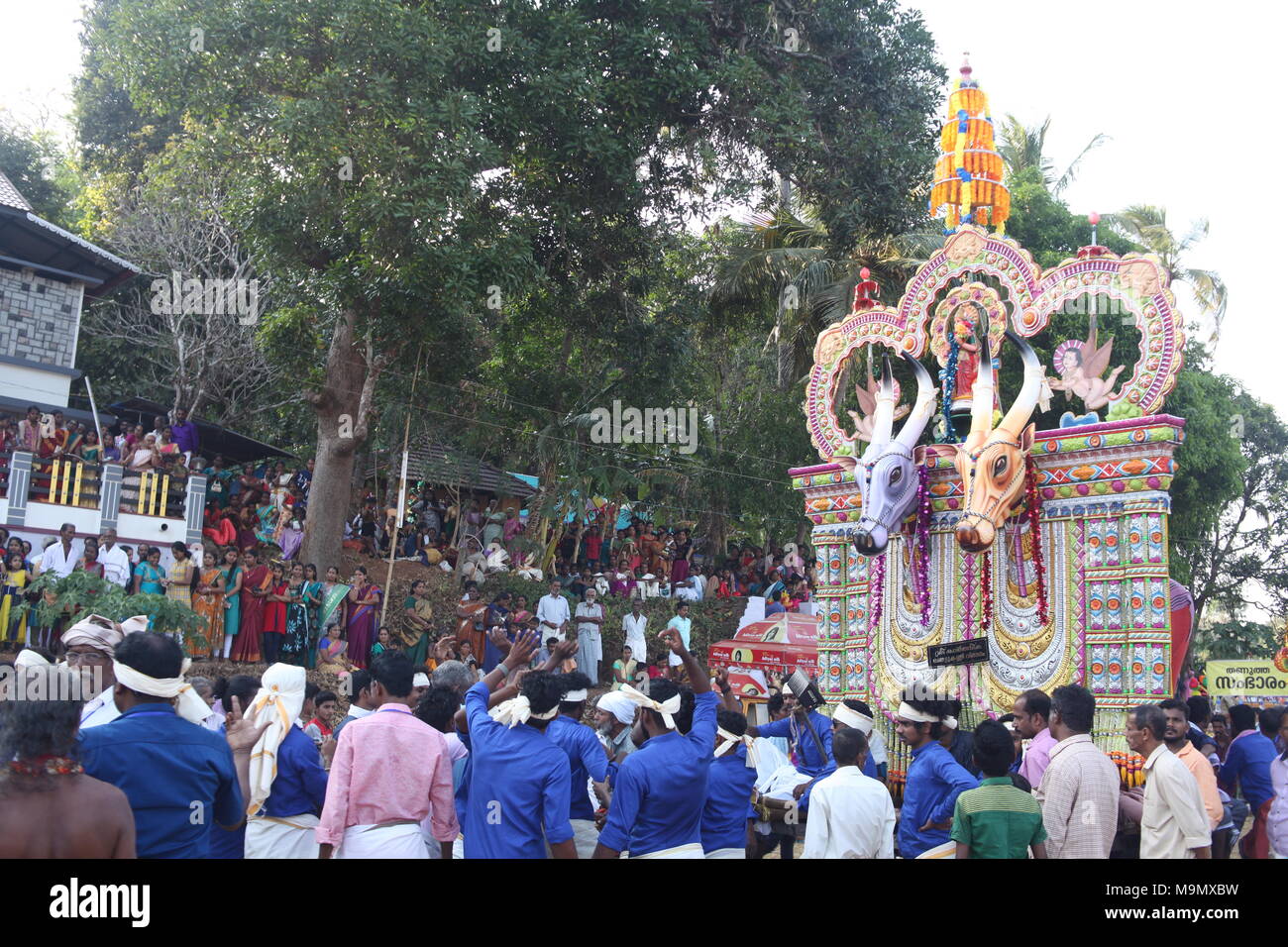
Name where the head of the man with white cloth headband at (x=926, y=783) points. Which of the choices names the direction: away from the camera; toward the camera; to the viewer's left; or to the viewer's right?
to the viewer's left

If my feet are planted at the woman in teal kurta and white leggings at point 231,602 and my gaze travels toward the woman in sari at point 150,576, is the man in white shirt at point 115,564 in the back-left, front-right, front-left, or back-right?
front-right

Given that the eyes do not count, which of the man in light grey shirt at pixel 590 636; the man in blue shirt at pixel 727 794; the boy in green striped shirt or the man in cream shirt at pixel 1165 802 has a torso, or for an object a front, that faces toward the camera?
the man in light grey shirt at pixel 590 636

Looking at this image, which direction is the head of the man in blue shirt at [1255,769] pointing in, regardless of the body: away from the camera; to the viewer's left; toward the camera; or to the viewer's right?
away from the camera

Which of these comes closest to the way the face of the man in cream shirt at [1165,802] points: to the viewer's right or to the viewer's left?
to the viewer's left

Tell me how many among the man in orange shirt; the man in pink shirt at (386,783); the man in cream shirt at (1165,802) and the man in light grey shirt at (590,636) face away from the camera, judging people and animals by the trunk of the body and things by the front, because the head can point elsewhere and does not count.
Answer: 1

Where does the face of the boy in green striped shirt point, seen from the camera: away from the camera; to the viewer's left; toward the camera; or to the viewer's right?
away from the camera

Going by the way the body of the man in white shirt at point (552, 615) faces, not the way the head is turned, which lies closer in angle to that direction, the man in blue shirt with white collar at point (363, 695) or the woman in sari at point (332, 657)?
the man in blue shirt with white collar

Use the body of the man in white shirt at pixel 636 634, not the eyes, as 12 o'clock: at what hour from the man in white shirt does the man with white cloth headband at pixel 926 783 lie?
The man with white cloth headband is roughly at 12 o'clock from the man in white shirt.

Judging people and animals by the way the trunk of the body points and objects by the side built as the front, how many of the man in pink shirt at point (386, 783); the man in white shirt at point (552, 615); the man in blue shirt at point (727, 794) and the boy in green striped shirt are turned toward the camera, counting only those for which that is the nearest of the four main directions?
1

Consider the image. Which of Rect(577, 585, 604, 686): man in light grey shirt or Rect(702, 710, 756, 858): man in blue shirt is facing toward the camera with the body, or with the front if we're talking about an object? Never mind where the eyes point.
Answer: the man in light grey shirt

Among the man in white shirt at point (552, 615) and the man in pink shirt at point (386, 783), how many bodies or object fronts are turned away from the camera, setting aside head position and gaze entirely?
1

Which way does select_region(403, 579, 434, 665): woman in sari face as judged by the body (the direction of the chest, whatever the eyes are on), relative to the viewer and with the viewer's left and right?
facing the viewer and to the right of the viewer

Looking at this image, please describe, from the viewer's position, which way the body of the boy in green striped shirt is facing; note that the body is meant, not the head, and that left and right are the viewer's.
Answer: facing away from the viewer

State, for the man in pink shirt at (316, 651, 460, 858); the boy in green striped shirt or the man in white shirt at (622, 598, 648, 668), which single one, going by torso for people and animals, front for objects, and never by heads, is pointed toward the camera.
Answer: the man in white shirt

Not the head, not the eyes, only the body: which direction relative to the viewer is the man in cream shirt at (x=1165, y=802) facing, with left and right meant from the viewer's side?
facing to the left of the viewer

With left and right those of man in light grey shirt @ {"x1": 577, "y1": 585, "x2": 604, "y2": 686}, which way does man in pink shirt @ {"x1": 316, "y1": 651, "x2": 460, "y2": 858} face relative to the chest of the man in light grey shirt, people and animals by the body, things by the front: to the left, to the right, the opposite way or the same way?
the opposite way

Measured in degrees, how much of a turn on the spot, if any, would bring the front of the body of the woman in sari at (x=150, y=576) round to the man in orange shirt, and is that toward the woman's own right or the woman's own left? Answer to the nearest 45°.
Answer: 0° — they already face them

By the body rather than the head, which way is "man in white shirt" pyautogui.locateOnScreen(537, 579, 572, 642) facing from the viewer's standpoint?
toward the camera

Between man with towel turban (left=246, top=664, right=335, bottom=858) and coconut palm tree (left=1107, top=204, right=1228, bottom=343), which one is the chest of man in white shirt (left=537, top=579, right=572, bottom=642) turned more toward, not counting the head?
the man with towel turban
